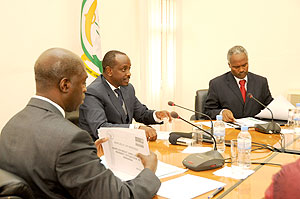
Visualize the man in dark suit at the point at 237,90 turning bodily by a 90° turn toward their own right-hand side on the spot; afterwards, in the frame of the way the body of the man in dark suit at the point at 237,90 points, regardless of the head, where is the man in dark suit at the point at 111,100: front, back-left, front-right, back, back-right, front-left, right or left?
front-left

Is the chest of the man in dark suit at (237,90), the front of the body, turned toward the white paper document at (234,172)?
yes

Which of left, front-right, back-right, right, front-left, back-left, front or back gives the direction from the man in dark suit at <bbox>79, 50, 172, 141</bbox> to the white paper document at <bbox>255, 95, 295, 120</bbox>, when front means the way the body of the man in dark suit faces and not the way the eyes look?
front-left

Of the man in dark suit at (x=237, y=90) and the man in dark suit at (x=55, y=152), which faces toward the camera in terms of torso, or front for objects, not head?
the man in dark suit at (x=237, y=90)

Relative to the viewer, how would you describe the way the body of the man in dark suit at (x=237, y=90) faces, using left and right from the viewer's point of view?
facing the viewer

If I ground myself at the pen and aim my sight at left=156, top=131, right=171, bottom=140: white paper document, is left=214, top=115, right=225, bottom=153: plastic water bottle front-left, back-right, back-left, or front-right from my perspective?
front-right

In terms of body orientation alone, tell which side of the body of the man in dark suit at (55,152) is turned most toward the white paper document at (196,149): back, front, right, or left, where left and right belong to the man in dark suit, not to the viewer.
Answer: front

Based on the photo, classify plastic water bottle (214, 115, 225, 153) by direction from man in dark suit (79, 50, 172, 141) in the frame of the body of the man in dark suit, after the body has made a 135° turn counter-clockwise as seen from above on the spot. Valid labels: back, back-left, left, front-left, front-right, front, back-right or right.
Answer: back-right

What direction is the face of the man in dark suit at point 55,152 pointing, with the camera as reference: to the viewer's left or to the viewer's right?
to the viewer's right

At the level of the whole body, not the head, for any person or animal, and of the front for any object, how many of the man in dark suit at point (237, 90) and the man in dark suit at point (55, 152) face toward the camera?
1

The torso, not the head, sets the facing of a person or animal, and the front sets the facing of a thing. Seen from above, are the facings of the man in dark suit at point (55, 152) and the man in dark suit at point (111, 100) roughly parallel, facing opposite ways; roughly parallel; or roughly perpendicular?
roughly perpendicular

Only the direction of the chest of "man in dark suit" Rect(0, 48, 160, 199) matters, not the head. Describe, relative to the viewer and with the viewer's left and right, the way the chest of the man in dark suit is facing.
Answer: facing away from the viewer and to the right of the viewer

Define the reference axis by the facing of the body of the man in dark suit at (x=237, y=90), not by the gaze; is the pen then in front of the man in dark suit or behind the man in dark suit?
in front

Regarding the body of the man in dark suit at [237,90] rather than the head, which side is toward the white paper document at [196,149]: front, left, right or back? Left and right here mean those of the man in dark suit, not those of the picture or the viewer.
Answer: front
